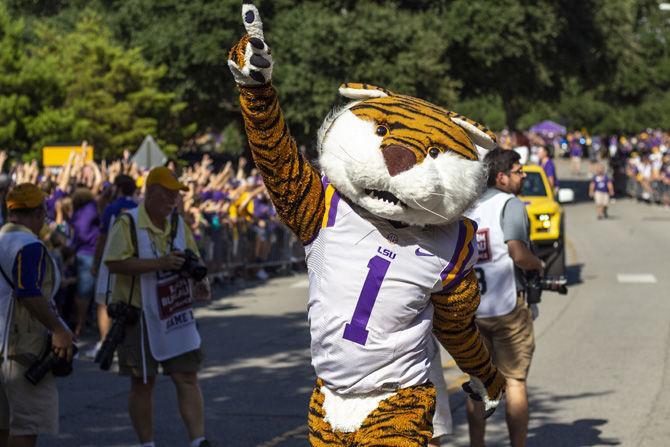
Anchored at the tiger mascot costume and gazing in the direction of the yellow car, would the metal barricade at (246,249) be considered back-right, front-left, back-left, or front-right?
front-left

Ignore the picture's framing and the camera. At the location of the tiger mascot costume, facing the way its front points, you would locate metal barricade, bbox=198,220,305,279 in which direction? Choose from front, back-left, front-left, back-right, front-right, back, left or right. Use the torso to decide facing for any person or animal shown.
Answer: back

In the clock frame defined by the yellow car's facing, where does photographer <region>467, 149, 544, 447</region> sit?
The photographer is roughly at 12 o'clock from the yellow car.

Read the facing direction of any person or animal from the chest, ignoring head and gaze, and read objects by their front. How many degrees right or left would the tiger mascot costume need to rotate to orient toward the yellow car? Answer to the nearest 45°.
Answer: approximately 180°

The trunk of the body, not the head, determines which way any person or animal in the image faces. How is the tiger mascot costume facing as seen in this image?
toward the camera

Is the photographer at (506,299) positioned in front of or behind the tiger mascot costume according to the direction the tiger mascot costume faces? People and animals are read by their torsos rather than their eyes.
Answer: behind

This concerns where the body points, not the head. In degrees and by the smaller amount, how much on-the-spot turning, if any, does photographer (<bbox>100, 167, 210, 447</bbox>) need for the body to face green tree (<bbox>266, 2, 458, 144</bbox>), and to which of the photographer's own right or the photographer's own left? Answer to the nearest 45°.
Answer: approximately 135° to the photographer's own left

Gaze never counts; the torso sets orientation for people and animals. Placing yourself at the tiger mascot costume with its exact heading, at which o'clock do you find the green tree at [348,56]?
The green tree is roughly at 6 o'clock from the tiger mascot costume.

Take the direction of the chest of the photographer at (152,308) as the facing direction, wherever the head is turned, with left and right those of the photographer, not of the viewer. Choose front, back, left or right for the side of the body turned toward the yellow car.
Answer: left

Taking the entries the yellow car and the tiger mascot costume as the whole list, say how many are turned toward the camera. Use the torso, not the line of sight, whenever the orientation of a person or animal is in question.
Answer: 2

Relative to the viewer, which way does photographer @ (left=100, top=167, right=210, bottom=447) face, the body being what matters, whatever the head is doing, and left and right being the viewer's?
facing the viewer and to the right of the viewer

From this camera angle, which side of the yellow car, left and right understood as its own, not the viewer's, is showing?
front

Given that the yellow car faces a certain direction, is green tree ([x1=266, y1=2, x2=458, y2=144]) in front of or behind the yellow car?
behind

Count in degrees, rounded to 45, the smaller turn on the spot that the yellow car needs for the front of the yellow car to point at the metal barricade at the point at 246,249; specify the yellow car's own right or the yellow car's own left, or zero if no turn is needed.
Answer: approximately 90° to the yellow car's own right

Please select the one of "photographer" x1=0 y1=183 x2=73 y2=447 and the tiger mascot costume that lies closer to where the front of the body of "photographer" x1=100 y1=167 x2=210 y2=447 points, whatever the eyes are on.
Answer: the tiger mascot costume

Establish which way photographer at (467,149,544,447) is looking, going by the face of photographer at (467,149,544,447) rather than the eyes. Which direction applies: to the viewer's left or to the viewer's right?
to the viewer's right

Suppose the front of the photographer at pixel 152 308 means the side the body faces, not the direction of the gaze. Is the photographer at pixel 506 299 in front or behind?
in front
